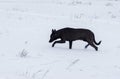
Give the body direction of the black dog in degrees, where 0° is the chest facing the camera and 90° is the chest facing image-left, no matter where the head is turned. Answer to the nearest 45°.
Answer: approximately 90°
